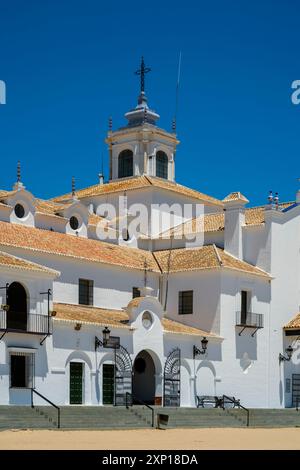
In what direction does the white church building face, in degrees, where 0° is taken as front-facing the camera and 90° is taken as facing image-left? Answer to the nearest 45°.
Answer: approximately 0°
